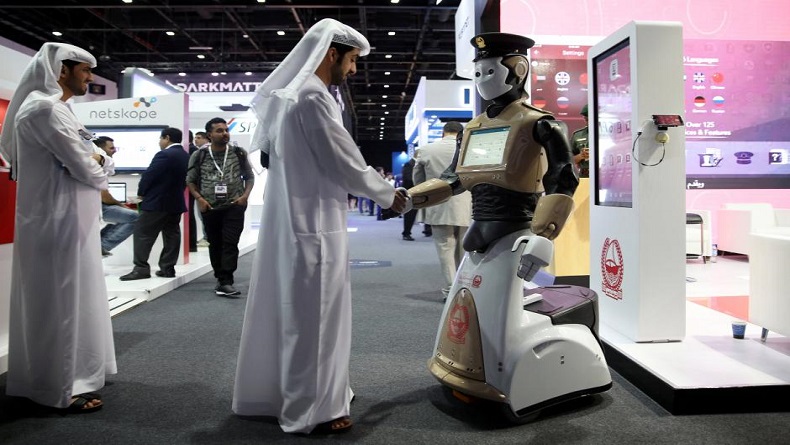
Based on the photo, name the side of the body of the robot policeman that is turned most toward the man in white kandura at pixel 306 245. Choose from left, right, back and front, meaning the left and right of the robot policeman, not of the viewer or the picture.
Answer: front

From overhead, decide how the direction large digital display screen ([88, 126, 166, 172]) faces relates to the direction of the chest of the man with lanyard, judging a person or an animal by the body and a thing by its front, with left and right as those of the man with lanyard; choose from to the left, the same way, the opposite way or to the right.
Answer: the same way

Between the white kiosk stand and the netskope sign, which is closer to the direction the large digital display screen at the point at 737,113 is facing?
the white kiosk stand

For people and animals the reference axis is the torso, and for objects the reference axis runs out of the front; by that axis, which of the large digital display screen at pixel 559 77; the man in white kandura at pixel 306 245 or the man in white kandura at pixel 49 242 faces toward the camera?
the large digital display screen

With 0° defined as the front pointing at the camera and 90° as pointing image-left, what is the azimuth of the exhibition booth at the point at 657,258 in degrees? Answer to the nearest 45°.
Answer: approximately 45°

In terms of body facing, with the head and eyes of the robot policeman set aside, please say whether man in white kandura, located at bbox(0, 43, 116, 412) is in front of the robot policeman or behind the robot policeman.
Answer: in front

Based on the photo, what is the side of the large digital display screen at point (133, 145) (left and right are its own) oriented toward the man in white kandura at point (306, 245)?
front

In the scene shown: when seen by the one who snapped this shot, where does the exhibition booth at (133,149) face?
facing the viewer and to the right of the viewer

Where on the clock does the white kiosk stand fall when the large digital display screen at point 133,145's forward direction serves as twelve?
The white kiosk stand is roughly at 11 o'clock from the large digital display screen.

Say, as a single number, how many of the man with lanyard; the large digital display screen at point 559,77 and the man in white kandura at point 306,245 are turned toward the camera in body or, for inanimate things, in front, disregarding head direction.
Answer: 2

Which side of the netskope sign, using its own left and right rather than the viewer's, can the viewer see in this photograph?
front

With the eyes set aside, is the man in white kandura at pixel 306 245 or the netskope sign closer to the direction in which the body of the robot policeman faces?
the man in white kandura

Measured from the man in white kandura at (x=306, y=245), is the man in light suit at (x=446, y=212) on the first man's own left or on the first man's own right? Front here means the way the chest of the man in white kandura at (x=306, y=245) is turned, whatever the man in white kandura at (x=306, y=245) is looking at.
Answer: on the first man's own left

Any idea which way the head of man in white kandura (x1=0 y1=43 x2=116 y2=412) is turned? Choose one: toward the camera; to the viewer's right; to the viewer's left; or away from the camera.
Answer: to the viewer's right

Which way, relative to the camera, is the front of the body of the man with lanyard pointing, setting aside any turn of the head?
toward the camera

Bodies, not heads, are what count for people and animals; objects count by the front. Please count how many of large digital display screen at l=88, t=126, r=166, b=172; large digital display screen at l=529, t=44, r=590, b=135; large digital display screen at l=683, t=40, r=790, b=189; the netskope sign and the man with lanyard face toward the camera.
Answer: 5

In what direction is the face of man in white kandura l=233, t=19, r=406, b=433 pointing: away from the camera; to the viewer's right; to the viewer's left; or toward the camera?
to the viewer's right
